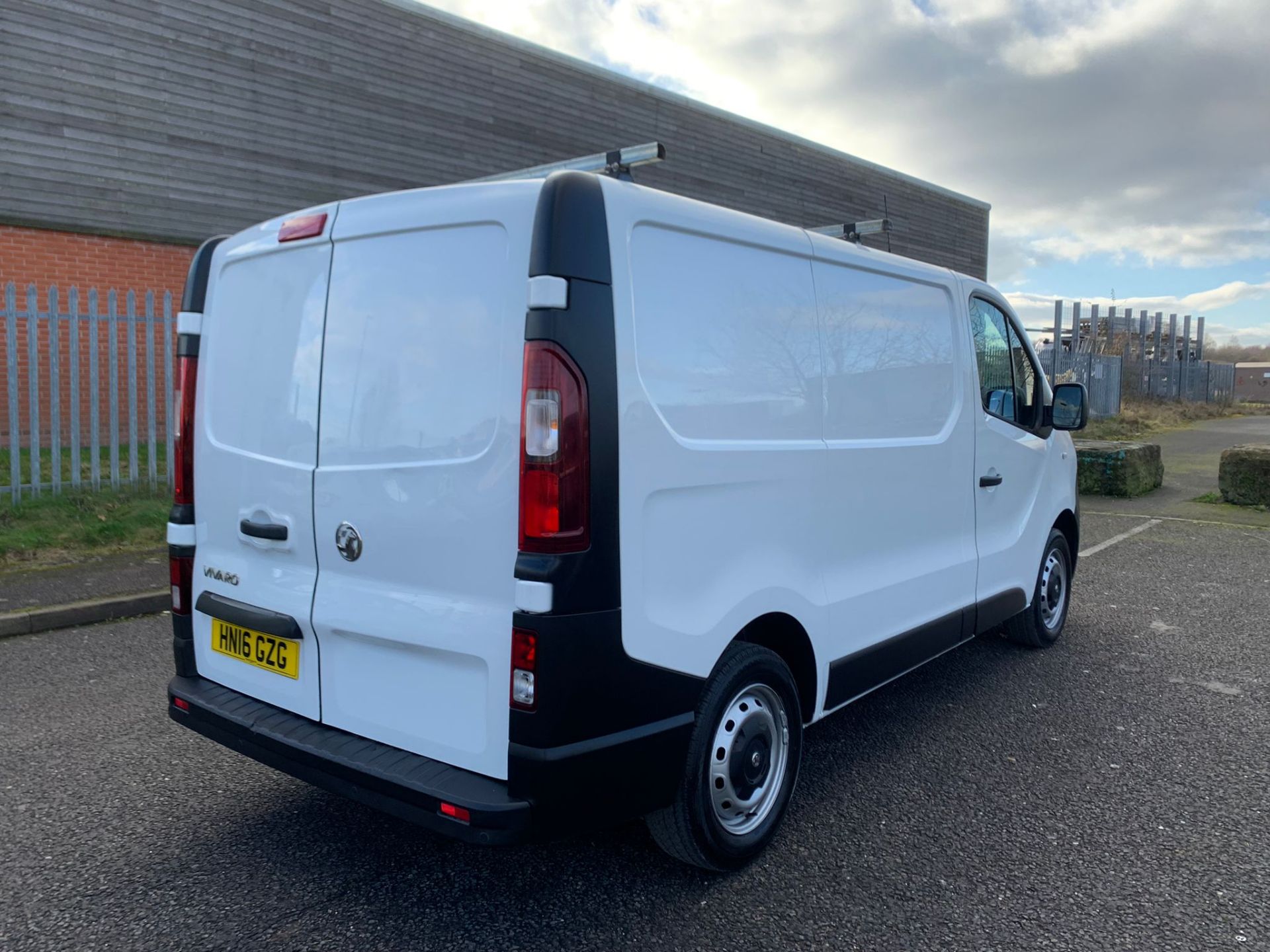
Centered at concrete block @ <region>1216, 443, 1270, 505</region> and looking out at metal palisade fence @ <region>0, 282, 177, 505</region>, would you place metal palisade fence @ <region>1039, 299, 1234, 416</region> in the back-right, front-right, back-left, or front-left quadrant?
back-right

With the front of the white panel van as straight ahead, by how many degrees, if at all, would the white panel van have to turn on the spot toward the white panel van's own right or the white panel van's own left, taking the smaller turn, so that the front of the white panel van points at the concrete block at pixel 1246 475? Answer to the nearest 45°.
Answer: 0° — it already faces it

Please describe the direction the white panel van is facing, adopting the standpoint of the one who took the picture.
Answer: facing away from the viewer and to the right of the viewer

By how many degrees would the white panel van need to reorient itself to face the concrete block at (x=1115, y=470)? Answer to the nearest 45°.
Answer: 0° — it already faces it

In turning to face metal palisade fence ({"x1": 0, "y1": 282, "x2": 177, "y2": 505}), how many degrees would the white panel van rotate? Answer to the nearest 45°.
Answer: approximately 90° to its left

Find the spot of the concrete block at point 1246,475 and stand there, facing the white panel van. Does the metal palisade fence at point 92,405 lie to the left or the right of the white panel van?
right
